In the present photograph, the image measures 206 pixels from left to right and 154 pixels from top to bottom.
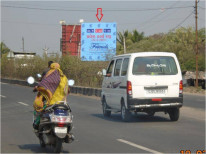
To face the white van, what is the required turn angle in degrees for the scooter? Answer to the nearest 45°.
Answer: approximately 45° to its right

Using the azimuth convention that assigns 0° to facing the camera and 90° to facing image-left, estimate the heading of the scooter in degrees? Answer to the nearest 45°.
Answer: approximately 180°
